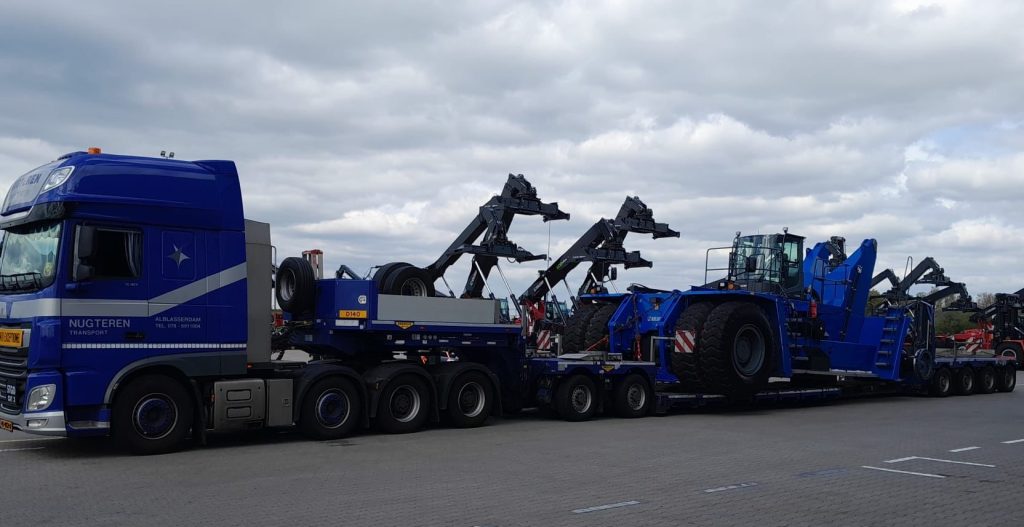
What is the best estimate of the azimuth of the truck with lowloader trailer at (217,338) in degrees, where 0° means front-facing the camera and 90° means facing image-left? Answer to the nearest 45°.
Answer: approximately 45°

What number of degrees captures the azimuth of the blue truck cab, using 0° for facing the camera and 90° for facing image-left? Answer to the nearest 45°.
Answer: approximately 45°
